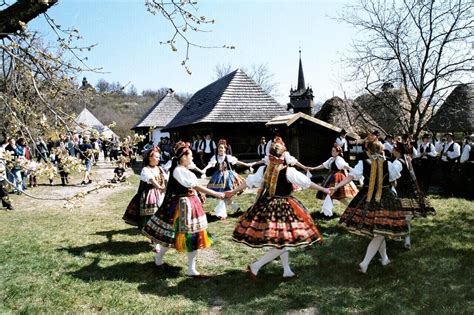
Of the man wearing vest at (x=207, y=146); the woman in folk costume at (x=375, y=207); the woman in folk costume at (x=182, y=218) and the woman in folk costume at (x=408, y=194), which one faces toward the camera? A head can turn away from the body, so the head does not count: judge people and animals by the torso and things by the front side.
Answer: the man wearing vest

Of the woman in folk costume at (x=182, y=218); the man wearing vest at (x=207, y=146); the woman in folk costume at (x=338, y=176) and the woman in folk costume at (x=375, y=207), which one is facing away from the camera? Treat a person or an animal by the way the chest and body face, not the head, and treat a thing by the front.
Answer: the woman in folk costume at (x=375, y=207)

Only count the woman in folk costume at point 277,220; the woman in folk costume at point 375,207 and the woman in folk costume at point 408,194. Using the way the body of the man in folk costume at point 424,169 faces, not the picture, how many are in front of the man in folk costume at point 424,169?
3

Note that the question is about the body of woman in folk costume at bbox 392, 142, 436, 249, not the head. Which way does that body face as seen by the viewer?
to the viewer's left

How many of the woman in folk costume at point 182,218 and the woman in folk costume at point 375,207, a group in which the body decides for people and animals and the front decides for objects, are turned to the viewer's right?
1

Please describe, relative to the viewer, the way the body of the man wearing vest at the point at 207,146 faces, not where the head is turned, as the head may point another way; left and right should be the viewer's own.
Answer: facing the viewer

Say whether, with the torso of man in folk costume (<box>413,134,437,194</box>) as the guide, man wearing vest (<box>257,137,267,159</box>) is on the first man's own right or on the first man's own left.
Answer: on the first man's own right

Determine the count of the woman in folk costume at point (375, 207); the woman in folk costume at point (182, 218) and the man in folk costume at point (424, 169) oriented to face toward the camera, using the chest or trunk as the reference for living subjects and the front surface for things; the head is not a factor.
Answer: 1

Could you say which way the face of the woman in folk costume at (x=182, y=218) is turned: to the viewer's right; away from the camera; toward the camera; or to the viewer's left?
to the viewer's right

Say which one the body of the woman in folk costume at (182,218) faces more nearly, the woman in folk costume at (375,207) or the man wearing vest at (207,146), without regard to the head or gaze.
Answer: the woman in folk costume

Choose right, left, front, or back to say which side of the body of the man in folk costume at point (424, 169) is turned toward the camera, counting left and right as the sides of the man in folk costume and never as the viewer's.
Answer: front

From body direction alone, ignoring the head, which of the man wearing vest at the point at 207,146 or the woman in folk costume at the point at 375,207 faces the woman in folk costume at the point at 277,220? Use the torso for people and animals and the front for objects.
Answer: the man wearing vest

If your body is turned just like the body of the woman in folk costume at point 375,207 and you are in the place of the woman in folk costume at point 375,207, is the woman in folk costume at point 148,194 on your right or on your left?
on your left

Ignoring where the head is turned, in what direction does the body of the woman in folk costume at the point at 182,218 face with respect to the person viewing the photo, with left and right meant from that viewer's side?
facing to the right of the viewer

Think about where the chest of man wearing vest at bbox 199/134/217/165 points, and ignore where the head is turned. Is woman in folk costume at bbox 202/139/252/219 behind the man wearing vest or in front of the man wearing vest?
in front

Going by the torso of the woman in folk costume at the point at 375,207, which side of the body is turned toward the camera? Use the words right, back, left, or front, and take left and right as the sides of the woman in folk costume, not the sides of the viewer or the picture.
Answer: back
